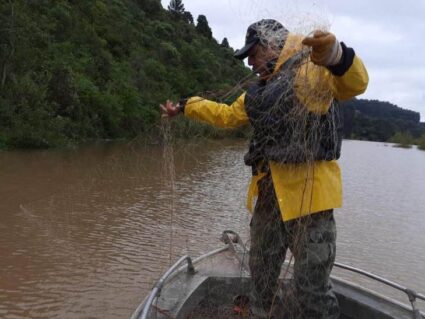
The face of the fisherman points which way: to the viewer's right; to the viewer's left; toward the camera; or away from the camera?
to the viewer's left

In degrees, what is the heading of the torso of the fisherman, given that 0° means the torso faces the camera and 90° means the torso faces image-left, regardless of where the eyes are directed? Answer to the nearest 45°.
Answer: approximately 45°
